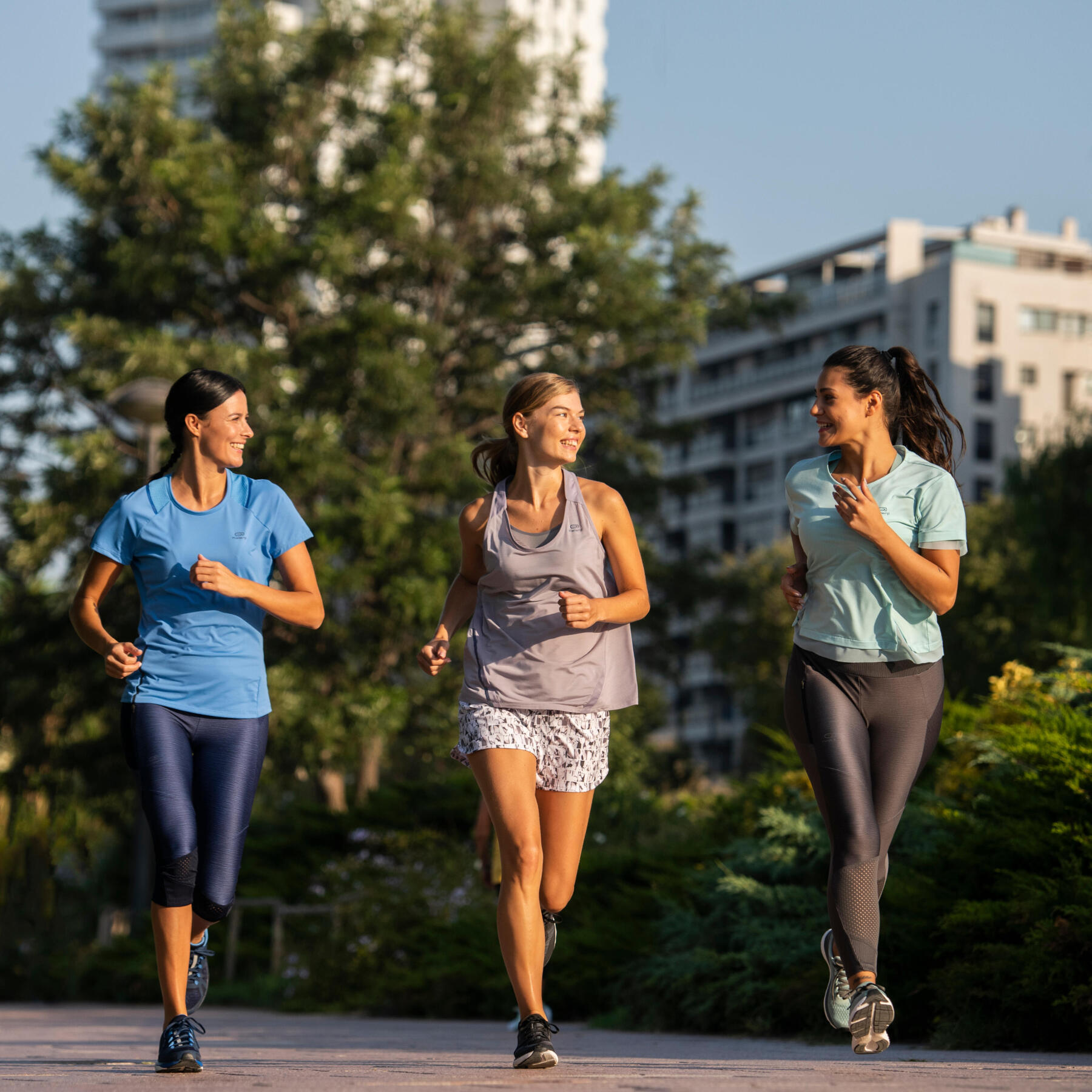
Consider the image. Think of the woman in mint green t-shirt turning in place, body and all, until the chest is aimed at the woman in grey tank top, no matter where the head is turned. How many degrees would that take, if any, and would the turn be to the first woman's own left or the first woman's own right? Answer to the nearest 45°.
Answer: approximately 90° to the first woman's own right

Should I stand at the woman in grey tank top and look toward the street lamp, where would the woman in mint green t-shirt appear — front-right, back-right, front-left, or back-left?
back-right

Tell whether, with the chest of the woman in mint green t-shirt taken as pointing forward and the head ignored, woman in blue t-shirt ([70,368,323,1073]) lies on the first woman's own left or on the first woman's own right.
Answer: on the first woman's own right

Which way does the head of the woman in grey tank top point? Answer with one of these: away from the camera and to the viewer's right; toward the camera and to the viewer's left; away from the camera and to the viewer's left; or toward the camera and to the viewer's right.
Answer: toward the camera and to the viewer's right

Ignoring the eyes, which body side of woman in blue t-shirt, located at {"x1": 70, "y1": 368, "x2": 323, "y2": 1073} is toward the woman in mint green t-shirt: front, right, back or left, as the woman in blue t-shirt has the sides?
left

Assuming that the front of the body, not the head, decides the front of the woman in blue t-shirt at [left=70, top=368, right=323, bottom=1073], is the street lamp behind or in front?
behind

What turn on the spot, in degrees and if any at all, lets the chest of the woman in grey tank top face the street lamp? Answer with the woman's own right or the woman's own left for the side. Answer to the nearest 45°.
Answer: approximately 180°
